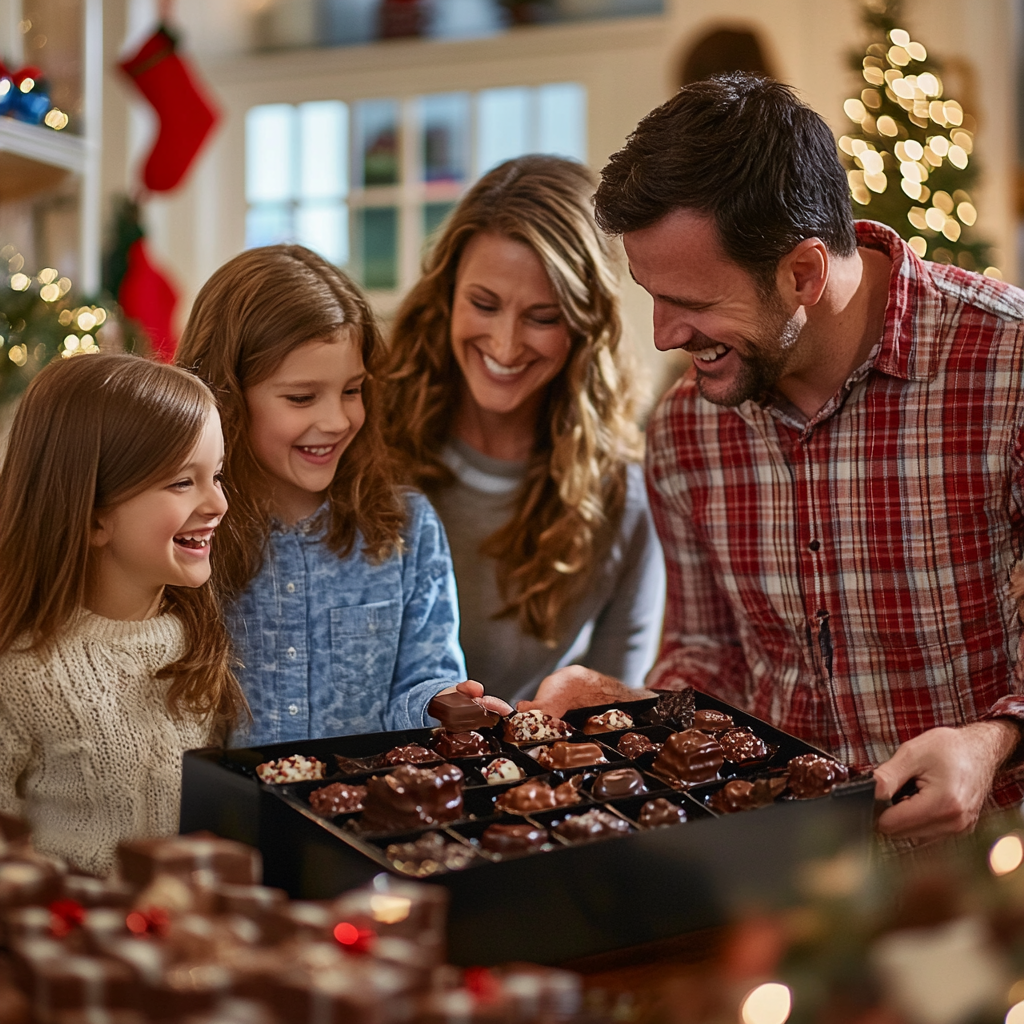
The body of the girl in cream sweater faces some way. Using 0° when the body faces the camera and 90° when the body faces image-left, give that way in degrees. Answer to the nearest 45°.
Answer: approximately 315°

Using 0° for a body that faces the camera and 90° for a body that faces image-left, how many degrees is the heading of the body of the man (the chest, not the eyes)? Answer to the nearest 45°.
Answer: approximately 45°

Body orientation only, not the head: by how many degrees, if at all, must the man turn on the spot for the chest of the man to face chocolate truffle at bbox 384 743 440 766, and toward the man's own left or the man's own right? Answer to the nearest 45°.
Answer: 0° — they already face it

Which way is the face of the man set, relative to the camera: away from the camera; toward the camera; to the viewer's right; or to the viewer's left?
to the viewer's left

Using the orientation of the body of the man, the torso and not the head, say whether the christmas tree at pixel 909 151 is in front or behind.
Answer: behind
